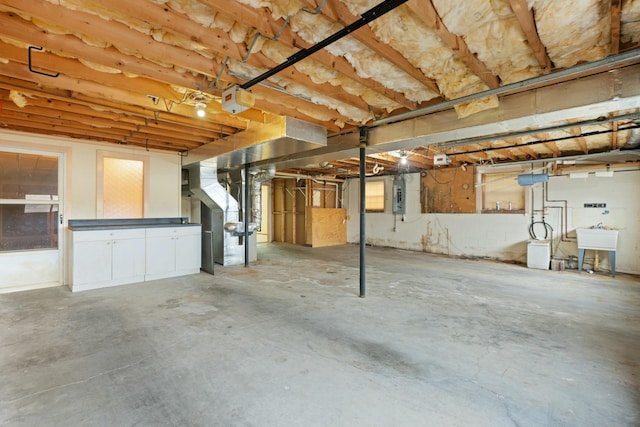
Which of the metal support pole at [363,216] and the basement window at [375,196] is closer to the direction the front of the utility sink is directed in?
the metal support pole

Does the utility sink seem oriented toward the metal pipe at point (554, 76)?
yes

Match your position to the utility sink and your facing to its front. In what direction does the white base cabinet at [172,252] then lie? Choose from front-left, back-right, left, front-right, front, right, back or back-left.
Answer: front-right

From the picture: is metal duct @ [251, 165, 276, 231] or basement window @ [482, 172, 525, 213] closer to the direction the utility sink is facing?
the metal duct

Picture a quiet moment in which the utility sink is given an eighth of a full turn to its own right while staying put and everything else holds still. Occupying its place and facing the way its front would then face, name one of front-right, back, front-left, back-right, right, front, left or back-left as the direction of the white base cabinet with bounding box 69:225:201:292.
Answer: front

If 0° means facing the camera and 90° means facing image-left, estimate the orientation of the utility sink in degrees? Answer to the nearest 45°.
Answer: approximately 0°

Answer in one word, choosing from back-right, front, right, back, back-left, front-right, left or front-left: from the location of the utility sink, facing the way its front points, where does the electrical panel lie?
right

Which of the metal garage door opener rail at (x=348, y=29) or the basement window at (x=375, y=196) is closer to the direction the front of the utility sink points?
the metal garage door opener rail

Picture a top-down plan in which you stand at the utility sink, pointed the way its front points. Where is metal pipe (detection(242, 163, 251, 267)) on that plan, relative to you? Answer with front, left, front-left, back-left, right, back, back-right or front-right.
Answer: front-right

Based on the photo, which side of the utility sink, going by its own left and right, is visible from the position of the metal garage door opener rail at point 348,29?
front

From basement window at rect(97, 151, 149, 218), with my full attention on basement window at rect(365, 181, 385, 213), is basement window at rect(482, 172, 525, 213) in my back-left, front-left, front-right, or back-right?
front-right

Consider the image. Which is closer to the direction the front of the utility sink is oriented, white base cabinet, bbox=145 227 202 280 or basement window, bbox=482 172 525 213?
the white base cabinet

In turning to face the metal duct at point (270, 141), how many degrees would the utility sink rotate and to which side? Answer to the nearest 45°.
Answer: approximately 45° to its right

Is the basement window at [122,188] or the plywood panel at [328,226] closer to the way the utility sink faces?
the basement window
